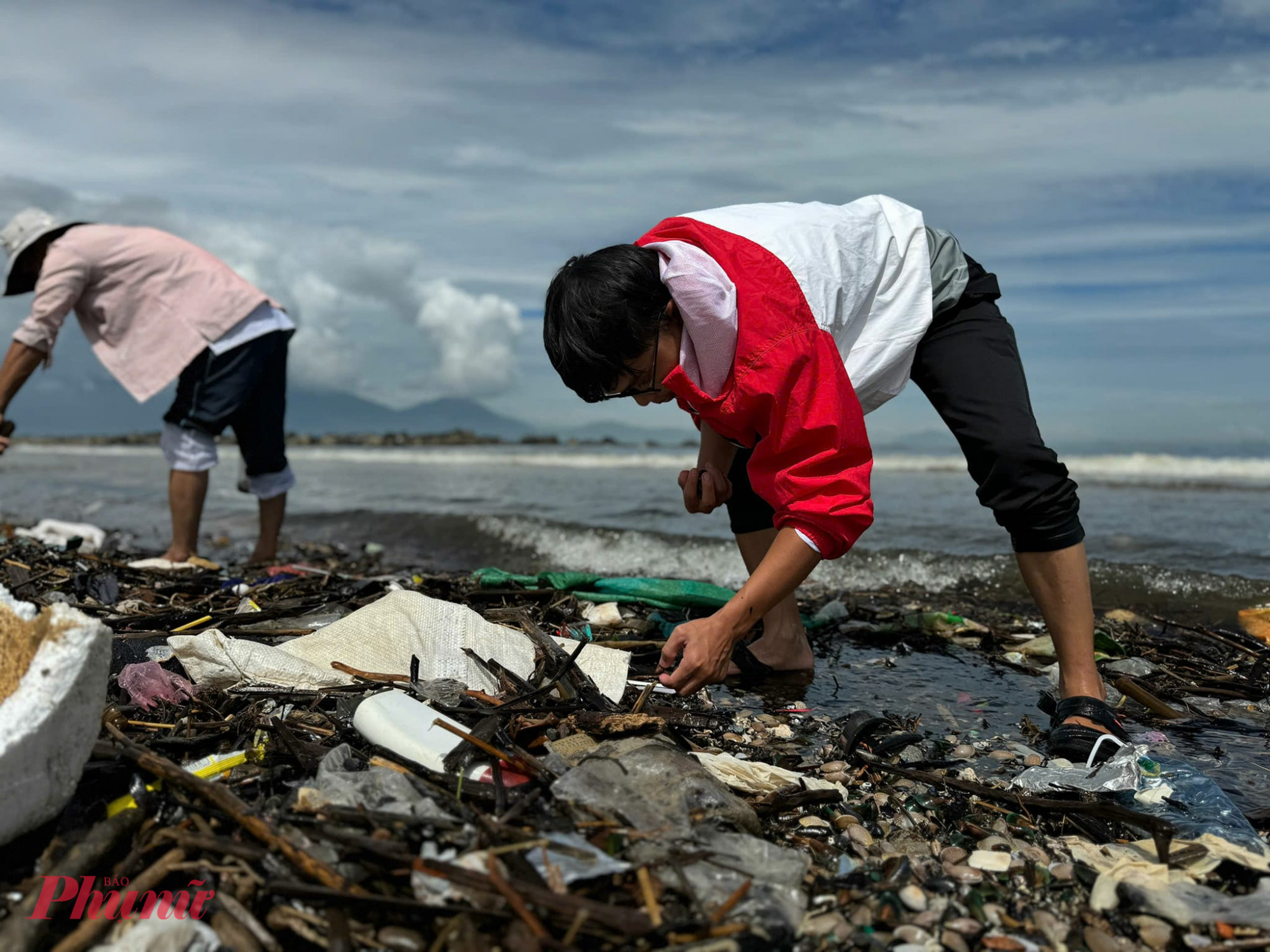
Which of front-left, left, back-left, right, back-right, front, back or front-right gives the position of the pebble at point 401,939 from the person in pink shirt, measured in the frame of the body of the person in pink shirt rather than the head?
left

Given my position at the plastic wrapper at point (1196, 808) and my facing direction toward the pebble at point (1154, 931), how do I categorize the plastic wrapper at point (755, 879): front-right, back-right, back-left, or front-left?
front-right

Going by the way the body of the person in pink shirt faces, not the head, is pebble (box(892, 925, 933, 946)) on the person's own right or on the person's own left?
on the person's own left

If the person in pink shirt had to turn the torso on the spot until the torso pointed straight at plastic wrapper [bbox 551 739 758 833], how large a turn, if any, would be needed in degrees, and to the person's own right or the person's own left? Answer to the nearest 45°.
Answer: approximately 90° to the person's own left

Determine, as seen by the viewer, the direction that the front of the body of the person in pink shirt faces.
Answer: to the viewer's left

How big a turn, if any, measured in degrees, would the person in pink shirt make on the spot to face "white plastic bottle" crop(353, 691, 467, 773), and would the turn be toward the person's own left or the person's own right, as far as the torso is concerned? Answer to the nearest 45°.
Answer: approximately 90° to the person's own left

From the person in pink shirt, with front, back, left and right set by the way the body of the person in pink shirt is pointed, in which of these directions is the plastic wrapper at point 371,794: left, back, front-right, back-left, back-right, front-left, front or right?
left

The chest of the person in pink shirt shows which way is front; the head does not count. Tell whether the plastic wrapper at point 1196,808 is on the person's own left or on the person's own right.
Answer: on the person's own left

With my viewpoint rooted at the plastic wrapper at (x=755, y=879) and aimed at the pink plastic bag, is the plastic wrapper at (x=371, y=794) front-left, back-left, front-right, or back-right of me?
front-left

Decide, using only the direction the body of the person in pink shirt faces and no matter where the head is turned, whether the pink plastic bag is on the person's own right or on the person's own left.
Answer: on the person's own left

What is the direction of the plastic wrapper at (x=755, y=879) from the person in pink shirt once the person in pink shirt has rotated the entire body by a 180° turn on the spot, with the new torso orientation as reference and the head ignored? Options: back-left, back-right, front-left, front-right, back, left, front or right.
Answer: right

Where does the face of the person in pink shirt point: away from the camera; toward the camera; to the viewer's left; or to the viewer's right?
to the viewer's left
